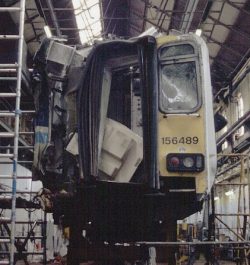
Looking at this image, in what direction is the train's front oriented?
toward the camera

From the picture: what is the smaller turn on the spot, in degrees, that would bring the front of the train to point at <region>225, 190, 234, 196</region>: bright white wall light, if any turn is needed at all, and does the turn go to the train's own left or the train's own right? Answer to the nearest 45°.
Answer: approximately 180°
